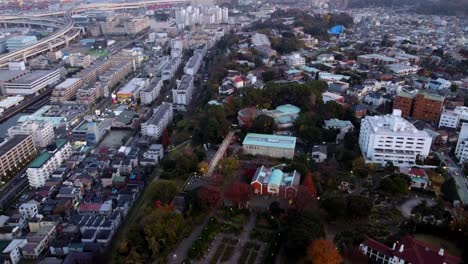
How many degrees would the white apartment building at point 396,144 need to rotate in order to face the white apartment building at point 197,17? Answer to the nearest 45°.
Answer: approximately 135° to its right

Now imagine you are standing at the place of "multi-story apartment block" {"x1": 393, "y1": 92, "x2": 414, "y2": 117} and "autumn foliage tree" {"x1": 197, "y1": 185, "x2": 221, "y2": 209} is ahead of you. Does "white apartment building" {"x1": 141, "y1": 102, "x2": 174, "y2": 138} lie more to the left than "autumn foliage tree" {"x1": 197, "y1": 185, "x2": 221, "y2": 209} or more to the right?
right

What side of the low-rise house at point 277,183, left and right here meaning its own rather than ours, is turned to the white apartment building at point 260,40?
back

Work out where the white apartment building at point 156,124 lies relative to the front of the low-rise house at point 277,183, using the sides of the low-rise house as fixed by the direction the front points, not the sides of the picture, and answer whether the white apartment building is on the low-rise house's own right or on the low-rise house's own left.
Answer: on the low-rise house's own right

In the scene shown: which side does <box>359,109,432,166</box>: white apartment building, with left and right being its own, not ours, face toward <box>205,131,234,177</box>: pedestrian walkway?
right

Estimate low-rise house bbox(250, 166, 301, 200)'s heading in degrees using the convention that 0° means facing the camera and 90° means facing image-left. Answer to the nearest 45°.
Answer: approximately 0°

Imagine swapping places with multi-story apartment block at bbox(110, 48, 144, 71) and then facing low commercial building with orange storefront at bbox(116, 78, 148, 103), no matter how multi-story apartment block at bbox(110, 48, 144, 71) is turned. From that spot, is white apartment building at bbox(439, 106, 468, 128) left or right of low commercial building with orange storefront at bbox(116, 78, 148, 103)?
left

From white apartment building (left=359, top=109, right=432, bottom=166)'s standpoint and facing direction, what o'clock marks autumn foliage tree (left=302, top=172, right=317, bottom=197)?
The autumn foliage tree is roughly at 1 o'clock from the white apartment building.

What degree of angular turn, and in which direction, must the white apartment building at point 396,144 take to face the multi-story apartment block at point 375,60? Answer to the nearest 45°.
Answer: approximately 180°

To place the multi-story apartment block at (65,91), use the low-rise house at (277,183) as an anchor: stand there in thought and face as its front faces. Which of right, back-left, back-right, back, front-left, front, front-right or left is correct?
back-right

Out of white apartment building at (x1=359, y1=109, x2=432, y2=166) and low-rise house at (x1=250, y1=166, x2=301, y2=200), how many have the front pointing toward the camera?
2

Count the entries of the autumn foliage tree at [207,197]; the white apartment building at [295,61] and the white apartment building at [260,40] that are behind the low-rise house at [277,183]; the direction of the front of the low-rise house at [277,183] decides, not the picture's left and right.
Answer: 2

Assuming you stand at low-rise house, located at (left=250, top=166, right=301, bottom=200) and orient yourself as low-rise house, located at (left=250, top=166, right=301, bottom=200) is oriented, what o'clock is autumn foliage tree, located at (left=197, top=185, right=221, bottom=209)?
The autumn foliage tree is roughly at 2 o'clock from the low-rise house.

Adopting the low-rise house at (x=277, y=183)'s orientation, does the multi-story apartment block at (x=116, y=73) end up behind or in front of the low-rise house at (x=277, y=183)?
behind

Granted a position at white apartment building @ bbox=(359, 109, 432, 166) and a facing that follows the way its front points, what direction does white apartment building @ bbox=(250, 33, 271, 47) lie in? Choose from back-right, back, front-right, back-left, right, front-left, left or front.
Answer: back-right

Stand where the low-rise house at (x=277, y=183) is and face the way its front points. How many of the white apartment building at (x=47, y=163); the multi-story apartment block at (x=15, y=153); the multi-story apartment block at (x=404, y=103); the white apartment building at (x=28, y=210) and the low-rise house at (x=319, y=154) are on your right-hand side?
3

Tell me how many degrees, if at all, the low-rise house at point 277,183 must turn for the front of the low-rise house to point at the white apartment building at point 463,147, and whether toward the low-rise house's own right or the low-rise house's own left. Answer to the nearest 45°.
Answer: approximately 135° to the low-rise house's own left
